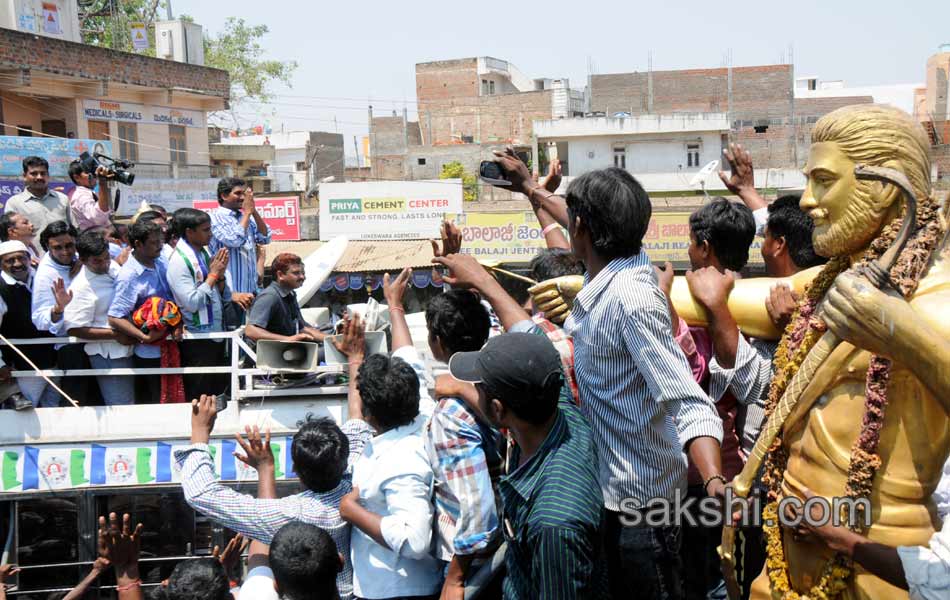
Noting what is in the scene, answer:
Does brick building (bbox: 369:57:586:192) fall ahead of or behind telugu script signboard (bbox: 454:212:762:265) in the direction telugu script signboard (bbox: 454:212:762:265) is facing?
behind

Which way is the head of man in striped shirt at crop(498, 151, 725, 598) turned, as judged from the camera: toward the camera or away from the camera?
away from the camera

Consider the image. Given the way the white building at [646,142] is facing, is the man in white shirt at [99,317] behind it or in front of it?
in front

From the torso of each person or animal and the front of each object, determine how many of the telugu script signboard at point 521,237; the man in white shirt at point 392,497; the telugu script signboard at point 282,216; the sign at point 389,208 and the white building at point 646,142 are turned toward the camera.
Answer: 4

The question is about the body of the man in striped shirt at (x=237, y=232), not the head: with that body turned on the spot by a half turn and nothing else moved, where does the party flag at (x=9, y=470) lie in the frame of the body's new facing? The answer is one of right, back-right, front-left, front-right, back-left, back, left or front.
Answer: left

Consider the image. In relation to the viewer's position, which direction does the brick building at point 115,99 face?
facing the viewer and to the right of the viewer

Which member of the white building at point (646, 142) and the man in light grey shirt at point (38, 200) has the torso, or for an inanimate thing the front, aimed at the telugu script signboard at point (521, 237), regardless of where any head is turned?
the white building

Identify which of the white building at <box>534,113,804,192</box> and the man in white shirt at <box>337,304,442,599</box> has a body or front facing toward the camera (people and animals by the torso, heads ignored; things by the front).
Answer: the white building

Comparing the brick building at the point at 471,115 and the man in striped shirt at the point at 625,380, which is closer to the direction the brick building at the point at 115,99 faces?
the man in striped shirt

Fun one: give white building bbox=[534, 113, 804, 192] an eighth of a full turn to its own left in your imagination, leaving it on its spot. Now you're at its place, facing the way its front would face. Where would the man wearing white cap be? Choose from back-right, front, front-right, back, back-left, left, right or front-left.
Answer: front-right

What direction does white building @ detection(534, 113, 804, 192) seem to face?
toward the camera

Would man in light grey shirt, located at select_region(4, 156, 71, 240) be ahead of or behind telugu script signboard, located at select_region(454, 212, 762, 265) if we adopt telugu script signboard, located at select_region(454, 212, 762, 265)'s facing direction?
ahead

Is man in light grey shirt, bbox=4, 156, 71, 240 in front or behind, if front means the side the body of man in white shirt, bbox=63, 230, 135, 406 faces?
behind

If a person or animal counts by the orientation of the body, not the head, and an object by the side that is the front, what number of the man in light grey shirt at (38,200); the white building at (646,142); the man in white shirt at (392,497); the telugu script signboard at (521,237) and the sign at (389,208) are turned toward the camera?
4

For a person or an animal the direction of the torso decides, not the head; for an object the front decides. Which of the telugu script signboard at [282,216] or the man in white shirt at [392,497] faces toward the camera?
the telugu script signboard

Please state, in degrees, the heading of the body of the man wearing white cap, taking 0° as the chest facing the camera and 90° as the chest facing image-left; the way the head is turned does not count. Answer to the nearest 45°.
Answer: approximately 315°

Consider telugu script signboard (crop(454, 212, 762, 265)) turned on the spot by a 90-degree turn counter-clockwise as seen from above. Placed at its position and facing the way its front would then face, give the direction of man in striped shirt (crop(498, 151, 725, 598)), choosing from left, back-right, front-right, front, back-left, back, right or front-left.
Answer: right

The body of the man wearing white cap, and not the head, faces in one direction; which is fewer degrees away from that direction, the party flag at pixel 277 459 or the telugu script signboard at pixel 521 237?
the party flag

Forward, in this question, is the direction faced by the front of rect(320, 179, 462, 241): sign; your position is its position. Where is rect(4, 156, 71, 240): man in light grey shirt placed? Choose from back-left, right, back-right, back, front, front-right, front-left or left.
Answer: front
